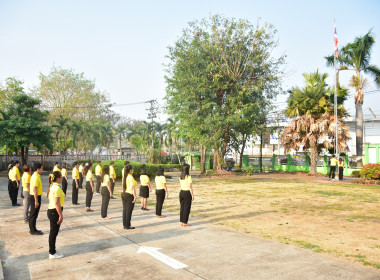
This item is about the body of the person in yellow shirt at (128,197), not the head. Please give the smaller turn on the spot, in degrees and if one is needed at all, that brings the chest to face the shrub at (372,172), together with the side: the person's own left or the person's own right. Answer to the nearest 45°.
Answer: approximately 45° to the person's own left

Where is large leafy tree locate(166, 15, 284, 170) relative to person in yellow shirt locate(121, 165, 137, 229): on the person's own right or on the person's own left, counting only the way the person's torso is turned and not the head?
on the person's own left

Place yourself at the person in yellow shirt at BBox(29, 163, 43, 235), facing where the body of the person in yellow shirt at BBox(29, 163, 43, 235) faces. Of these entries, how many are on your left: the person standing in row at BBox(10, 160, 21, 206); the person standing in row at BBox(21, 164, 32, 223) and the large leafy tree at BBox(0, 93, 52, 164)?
3

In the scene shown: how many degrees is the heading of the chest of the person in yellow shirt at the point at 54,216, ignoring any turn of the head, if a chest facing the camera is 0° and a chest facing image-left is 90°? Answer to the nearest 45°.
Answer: approximately 270°

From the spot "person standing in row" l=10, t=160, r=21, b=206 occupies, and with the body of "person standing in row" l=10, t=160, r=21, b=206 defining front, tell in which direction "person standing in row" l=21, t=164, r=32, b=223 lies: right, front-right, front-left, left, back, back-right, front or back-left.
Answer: right

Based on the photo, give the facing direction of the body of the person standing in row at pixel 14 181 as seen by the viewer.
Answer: to the viewer's right

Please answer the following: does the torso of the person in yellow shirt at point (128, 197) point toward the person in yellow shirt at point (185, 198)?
yes

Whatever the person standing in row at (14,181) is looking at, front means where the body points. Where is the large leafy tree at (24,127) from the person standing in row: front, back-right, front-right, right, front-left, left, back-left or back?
left

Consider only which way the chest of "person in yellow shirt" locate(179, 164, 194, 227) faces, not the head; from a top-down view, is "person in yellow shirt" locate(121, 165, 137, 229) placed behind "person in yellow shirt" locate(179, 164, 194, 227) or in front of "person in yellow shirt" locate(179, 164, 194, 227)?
behind

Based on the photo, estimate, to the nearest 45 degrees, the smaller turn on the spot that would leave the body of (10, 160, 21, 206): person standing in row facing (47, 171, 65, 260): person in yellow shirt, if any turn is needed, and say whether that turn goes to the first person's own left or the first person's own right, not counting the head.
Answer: approximately 90° to the first person's own right

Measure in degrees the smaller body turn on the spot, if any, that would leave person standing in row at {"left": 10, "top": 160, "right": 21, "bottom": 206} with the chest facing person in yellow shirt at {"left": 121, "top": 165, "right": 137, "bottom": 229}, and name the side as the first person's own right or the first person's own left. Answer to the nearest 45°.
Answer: approximately 45° to the first person's own right

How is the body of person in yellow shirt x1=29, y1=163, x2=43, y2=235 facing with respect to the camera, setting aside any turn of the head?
to the viewer's right

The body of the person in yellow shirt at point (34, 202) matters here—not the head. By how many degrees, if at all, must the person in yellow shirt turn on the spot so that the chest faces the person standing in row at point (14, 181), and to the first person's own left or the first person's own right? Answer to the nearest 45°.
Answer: approximately 90° to the first person's own left
